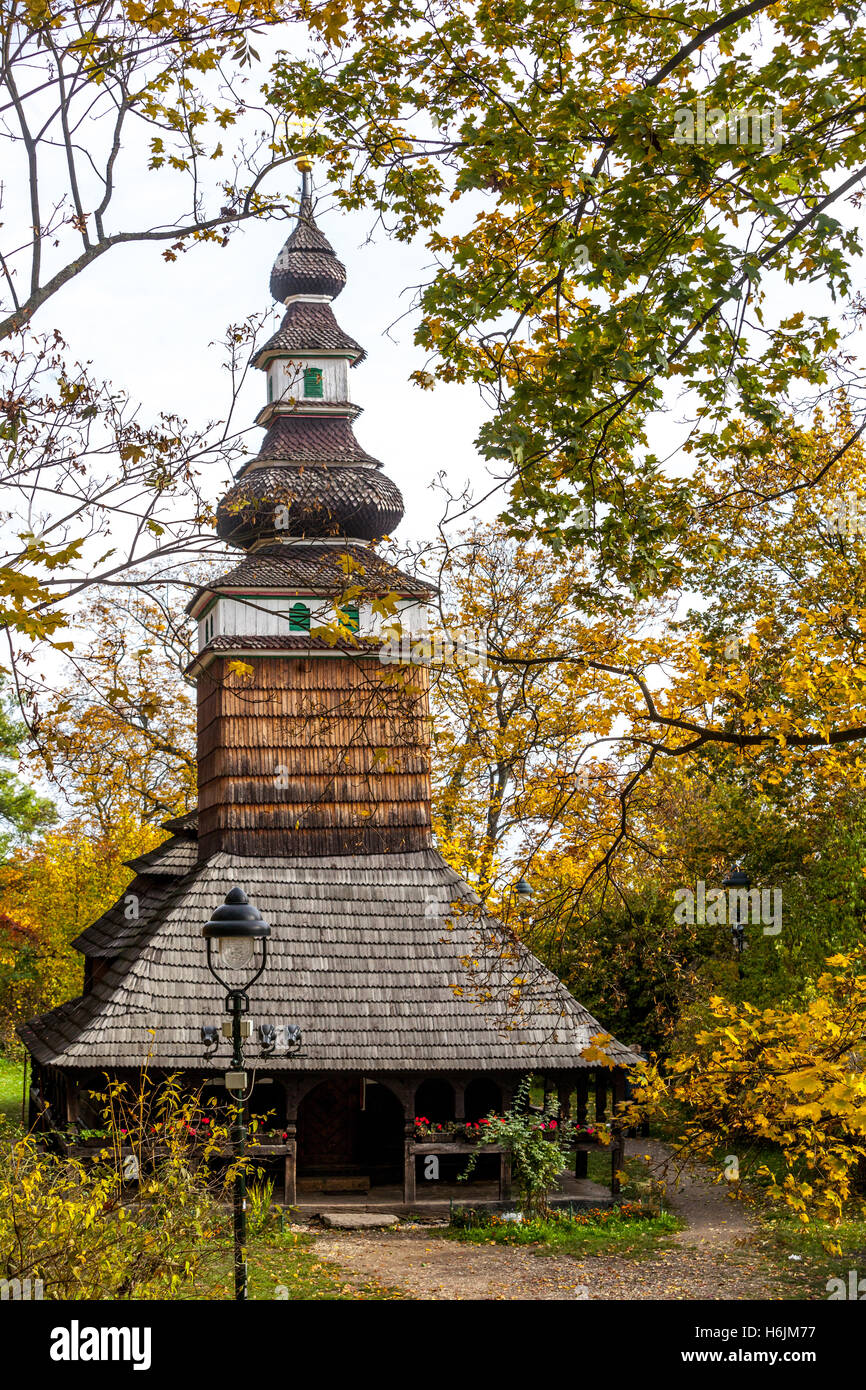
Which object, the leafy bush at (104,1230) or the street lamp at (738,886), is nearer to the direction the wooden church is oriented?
the leafy bush

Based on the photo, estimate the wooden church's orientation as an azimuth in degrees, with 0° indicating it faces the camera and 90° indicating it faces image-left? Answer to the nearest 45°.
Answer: approximately 0°

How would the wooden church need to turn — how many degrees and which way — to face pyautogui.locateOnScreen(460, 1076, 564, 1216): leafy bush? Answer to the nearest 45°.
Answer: approximately 45° to its left

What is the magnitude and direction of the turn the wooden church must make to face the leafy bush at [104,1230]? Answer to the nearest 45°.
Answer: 0° — it already faces it
